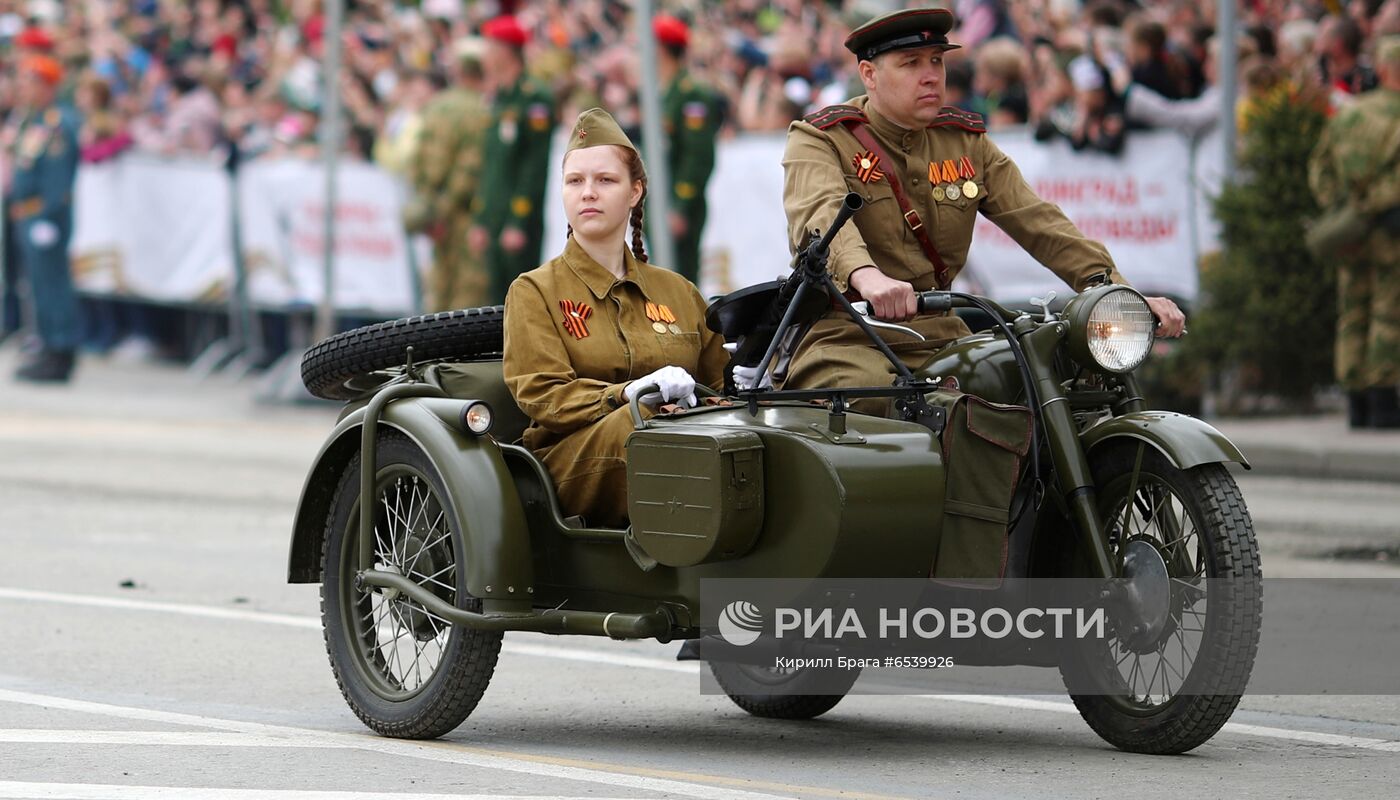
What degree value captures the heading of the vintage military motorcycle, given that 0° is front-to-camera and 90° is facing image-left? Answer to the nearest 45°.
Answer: approximately 315°

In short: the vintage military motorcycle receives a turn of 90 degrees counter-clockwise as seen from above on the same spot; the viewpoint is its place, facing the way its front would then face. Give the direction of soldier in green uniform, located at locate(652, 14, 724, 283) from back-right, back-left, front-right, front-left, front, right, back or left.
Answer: front-left

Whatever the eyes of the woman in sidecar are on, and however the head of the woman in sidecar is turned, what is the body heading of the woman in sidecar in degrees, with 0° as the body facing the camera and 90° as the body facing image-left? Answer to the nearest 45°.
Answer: approximately 315°

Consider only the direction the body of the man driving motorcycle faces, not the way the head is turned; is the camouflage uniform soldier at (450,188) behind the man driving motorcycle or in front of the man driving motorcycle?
behind

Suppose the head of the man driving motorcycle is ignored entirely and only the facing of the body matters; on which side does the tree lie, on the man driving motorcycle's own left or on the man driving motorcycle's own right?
on the man driving motorcycle's own left

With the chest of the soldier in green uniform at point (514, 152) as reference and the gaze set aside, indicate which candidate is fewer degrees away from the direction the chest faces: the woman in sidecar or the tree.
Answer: the woman in sidecar

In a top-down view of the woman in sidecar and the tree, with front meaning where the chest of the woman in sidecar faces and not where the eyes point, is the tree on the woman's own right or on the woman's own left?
on the woman's own left

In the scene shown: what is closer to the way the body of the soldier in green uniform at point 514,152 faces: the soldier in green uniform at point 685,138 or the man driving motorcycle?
the man driving motorcycle
